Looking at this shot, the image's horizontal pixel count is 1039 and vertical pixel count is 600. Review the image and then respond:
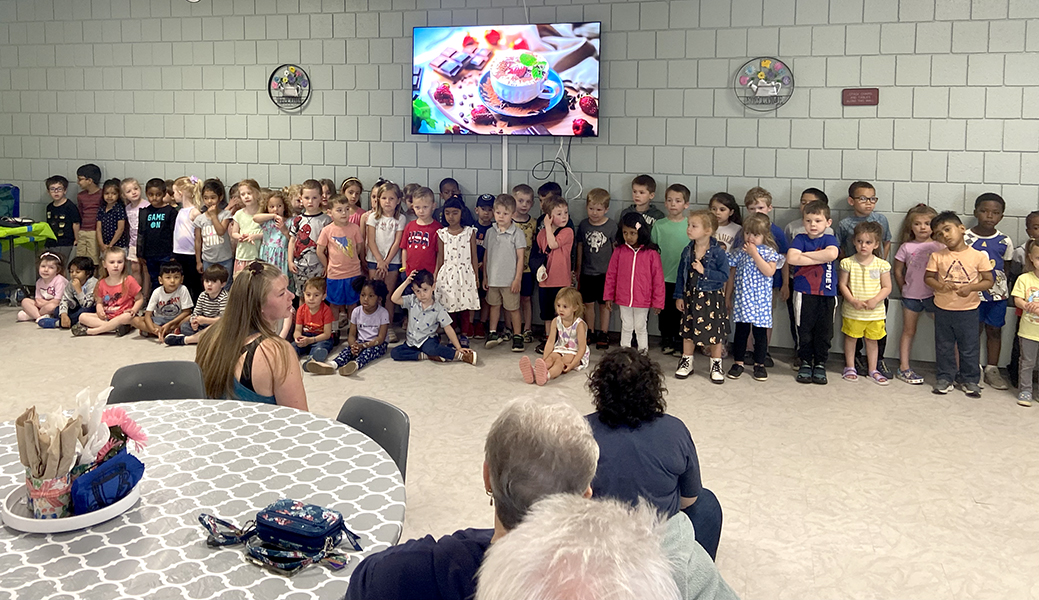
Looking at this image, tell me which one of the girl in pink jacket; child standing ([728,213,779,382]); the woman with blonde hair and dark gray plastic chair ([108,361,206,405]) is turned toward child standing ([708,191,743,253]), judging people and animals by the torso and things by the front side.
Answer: the woman with blonde hair

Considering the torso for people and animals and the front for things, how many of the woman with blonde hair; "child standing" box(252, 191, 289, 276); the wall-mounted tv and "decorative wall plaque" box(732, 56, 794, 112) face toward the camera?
3

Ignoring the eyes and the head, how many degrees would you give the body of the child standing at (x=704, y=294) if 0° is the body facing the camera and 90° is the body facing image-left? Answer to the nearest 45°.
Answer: approximately 45°

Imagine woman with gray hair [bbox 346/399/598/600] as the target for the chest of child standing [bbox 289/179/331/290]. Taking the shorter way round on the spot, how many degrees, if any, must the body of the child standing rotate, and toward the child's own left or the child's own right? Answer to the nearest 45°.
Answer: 0° — they already face them

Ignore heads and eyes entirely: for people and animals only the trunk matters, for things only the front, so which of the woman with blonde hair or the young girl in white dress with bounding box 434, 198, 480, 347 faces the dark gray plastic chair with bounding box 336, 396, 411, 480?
the young girl in white dress

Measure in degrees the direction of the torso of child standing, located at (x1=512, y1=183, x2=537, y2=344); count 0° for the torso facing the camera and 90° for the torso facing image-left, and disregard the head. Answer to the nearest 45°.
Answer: approximately 0°

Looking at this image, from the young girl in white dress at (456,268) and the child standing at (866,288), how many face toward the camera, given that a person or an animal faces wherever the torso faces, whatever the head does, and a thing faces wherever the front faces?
2

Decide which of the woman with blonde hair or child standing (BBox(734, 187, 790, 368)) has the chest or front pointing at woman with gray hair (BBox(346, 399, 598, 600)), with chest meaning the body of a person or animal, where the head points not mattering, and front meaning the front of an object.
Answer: the child standing

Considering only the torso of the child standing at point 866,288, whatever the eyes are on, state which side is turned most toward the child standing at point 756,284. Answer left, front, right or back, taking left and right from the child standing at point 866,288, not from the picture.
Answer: right

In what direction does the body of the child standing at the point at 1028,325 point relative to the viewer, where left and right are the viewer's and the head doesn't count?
facing the viewer

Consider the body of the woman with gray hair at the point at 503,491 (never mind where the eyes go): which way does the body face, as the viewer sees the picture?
away from the camera

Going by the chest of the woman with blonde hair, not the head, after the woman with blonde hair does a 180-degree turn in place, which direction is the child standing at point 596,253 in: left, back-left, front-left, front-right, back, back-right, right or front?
back

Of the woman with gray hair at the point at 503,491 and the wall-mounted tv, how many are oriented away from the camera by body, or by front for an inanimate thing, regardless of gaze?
1

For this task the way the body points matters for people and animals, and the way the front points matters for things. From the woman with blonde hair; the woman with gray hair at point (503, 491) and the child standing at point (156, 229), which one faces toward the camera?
the child standing

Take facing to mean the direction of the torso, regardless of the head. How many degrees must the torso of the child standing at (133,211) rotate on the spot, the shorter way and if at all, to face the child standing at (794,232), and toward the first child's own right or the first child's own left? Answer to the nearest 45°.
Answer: approximately 45° to the first child's own left

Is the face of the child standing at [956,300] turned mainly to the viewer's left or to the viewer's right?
to the viewer's left
